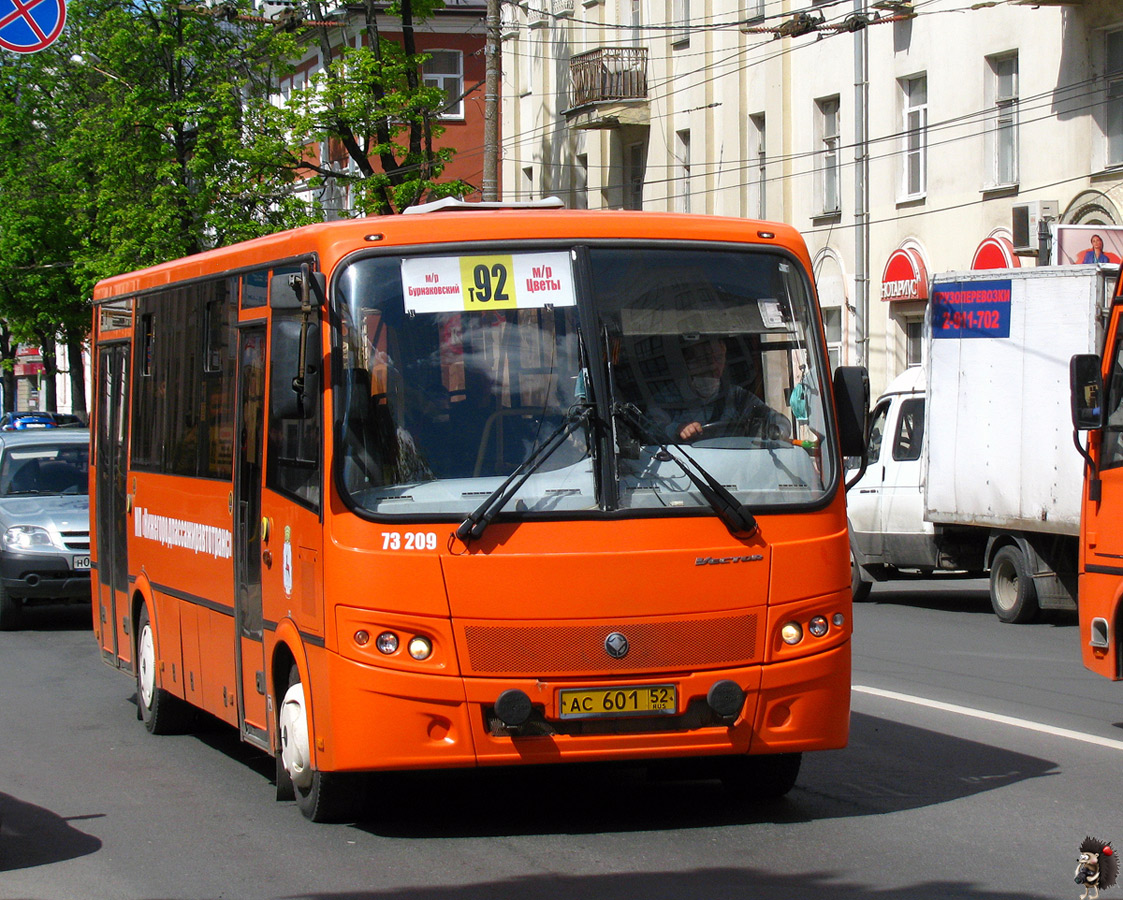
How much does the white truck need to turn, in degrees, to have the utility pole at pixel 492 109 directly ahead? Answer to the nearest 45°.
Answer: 0° — it already faces it

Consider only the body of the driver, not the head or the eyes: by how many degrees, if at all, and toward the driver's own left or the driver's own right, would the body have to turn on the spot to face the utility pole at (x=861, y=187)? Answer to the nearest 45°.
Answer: approximately 180°

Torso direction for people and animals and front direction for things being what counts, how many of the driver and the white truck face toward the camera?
1

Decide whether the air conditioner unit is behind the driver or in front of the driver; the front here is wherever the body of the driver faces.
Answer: behind

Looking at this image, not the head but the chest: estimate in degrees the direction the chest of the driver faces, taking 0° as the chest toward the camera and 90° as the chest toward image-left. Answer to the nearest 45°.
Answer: approximately 0°

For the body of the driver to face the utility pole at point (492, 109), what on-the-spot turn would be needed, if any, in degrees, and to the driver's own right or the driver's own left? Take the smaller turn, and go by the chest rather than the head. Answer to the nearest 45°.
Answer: approximately 180°

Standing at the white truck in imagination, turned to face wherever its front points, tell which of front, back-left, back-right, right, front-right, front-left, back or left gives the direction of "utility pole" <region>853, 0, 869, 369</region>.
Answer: front-right

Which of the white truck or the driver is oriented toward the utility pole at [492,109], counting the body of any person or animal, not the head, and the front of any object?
the white truck

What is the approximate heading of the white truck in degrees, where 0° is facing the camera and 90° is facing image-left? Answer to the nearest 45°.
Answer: approximately 135°

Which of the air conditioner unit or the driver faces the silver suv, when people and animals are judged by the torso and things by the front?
the air conditioner unit

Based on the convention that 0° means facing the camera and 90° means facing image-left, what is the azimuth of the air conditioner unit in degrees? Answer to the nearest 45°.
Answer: approximately 45°
